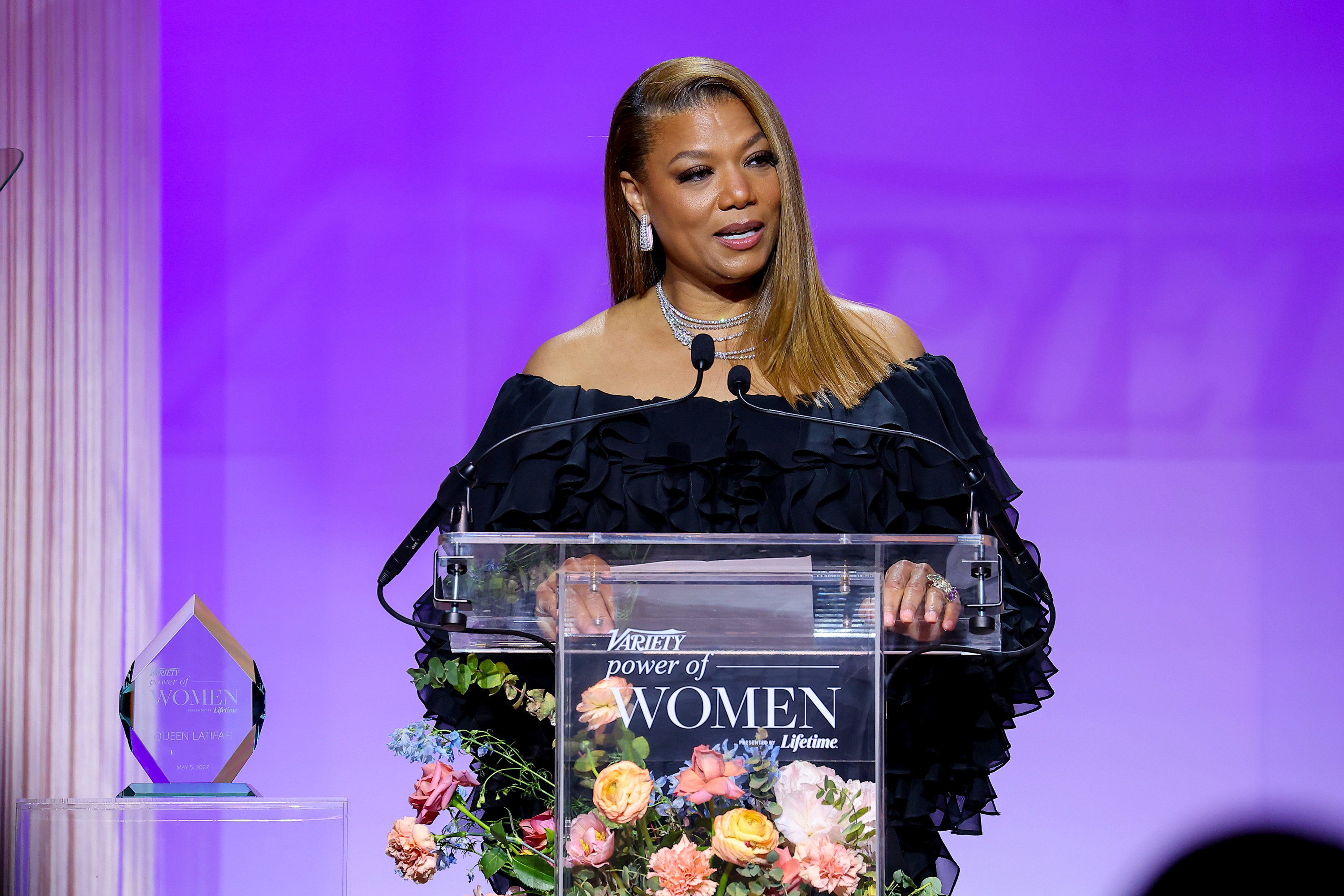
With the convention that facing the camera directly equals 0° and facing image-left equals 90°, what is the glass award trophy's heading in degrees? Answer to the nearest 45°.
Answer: approximately 0°

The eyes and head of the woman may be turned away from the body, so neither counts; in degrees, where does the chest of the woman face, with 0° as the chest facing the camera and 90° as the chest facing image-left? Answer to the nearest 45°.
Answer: approximately 0°
